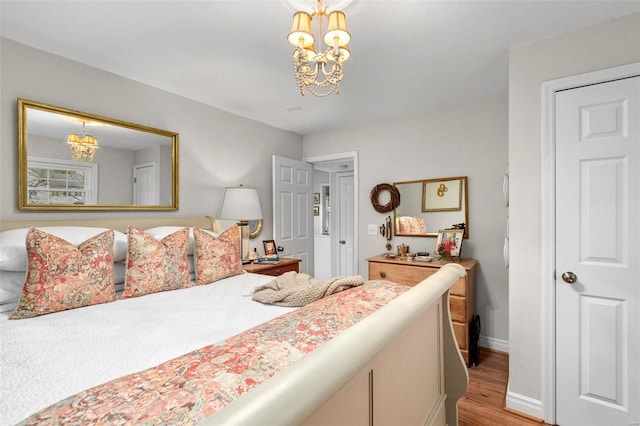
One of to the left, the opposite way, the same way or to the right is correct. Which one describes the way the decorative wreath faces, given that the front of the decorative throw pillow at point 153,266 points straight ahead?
to the right

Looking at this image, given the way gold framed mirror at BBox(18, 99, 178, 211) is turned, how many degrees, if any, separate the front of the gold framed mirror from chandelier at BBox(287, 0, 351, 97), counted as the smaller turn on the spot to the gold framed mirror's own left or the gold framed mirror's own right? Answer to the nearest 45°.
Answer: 0° — it already faces it

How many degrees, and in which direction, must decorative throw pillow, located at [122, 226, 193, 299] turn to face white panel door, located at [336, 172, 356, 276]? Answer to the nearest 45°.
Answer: approximately 90° to its left

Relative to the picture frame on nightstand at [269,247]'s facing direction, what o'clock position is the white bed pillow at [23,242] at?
The white bed pillow is roughly at 3 o'clock from the picture frame on nightstand.

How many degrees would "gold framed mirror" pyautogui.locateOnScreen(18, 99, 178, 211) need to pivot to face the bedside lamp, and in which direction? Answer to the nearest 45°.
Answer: approximately 45° to its left

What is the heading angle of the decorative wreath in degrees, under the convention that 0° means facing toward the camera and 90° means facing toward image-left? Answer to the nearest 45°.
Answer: approximately 0°

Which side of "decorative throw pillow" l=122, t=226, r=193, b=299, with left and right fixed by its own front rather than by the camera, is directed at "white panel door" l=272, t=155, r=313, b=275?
left
